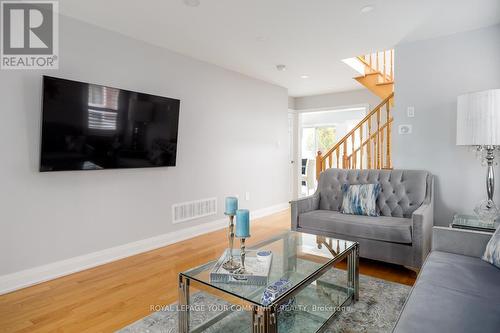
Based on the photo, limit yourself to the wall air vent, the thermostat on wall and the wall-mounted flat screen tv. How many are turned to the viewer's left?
0

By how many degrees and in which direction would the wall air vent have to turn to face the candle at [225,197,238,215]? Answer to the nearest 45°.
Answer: approximately 45° to its right

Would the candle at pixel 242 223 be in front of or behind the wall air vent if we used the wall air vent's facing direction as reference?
in front

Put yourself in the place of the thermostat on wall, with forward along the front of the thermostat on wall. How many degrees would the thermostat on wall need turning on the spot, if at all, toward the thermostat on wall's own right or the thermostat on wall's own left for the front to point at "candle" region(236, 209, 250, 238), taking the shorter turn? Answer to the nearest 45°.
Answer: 0° — it already faces it

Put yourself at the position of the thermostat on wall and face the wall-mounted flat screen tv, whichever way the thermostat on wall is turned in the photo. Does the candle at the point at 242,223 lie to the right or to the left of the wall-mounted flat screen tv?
left

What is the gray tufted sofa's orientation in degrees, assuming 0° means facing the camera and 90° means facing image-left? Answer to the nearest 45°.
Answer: approximately 45°

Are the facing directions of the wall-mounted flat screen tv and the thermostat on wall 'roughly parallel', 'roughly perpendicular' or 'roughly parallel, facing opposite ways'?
roughly perpendicular

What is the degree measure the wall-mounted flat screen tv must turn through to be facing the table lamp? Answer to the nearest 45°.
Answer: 0° — it already faces it

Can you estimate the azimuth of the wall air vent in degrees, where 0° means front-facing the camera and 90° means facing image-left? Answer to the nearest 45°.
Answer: approximately 315°

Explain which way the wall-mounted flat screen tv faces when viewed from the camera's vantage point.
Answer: facing the viewer and to the right of the viewer

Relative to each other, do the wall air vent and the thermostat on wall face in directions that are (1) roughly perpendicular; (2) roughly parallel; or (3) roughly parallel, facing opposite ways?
roughly perpendicular

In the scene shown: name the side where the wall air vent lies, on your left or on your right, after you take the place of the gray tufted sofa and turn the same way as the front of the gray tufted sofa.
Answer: on your right

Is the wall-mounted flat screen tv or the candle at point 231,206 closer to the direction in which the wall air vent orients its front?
the candle
